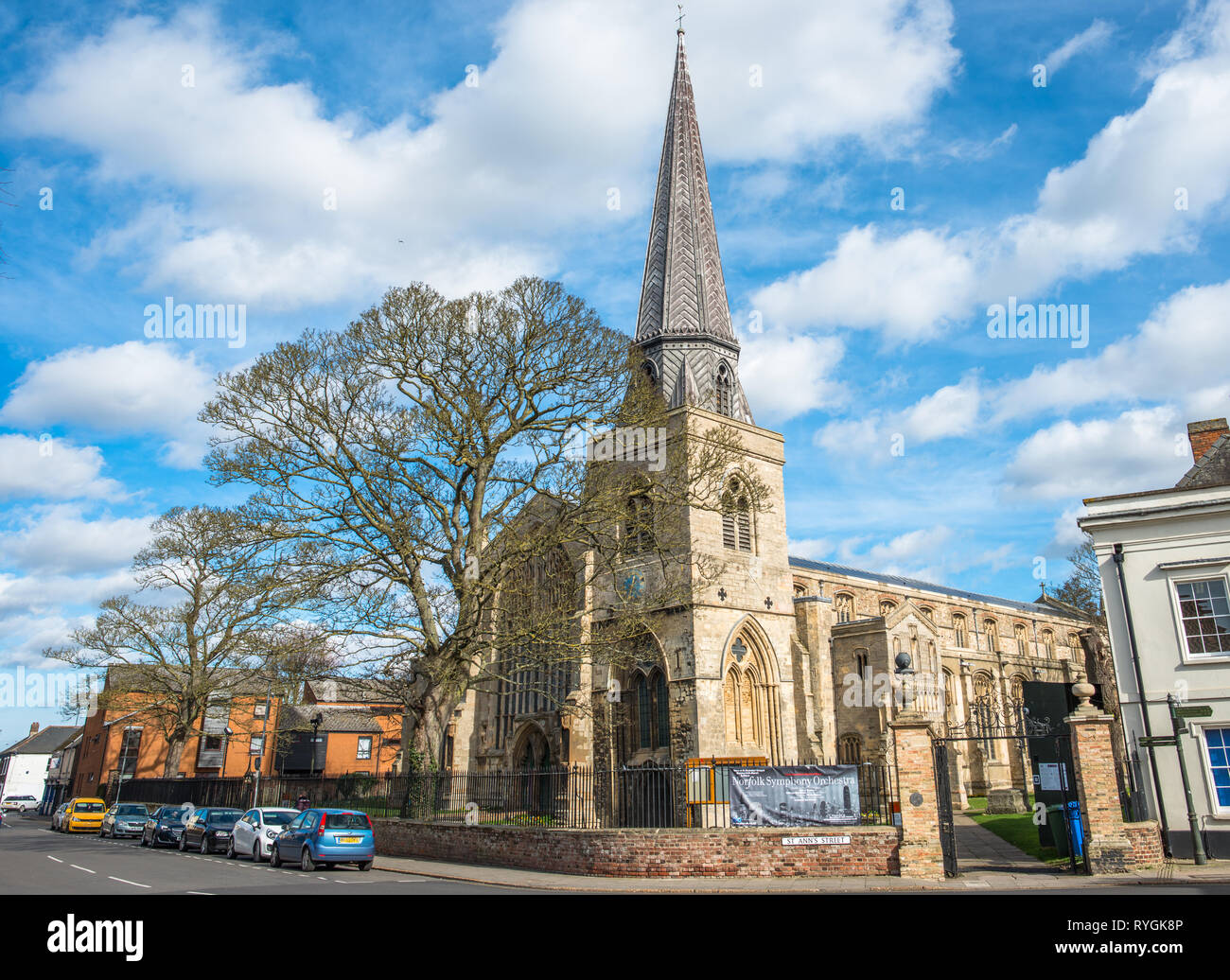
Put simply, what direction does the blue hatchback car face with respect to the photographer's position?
facing away from the viewer and to the left of the viewer

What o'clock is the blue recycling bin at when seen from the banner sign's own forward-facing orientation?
The blue recycling bin is roughly at 9 o'clock from the banner sign.

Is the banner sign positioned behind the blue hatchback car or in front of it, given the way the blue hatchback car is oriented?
behind

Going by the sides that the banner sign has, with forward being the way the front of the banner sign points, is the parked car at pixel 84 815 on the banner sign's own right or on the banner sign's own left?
on the banner sign's own right

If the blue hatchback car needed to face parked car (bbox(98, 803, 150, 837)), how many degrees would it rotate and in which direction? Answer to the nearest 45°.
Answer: approximately 45° to its right

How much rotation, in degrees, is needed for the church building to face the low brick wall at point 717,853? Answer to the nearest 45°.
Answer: approximately 45° to its left

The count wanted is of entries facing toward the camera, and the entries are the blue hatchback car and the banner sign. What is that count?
1

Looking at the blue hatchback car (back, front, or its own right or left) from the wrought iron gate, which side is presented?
back

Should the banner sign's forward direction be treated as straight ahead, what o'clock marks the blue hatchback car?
The blue hatchback car is roughly at 3 o'clock from the banner sign.

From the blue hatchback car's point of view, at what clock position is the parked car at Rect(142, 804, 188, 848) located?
The parked car is roughly at 1 o'clock from the blue hatchback car.
